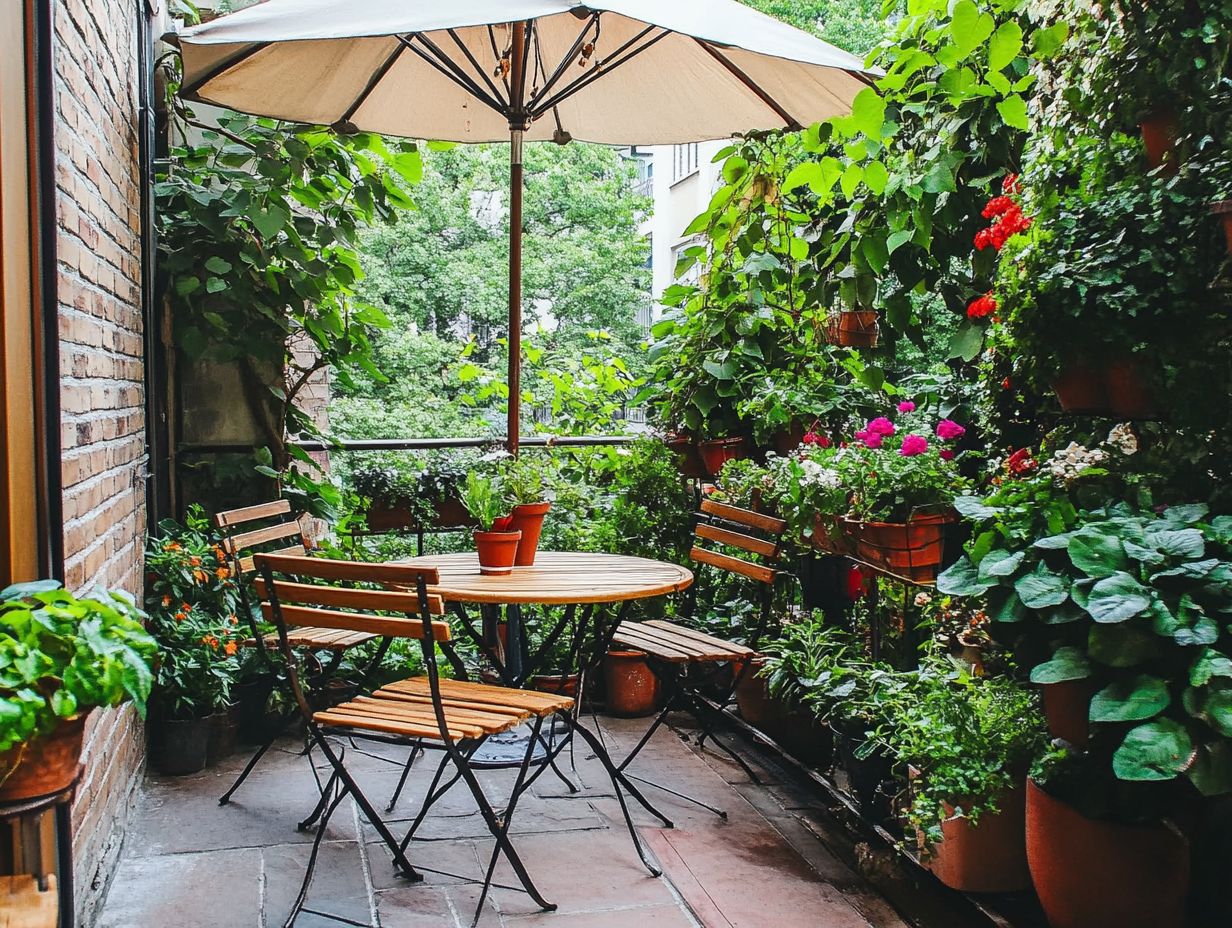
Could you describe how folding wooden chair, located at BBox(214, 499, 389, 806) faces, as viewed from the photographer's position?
facing the viewer and to the right of the viewer

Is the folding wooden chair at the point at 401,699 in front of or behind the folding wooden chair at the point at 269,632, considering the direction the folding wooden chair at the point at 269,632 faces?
in front

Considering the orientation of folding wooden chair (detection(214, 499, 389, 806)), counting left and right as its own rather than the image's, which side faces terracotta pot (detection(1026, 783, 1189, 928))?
front

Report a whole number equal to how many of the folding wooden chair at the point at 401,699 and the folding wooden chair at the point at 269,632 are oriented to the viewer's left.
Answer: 0

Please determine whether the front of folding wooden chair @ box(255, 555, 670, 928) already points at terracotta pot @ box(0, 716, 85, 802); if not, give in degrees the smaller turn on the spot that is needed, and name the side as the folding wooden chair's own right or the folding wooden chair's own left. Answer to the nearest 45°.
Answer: approximately 135° to the folding wooden chair's own right

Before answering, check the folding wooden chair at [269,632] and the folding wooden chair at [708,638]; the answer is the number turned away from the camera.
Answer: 0

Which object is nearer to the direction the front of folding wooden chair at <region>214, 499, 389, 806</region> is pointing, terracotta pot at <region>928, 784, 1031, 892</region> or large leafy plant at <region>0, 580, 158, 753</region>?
the terracotta pot

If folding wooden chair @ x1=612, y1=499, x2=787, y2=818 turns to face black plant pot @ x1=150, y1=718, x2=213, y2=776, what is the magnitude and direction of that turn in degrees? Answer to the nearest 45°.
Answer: approximately 45° to its right

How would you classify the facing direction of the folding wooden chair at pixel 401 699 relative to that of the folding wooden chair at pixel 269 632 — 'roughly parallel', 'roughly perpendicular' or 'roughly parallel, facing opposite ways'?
roughly perpendicular
